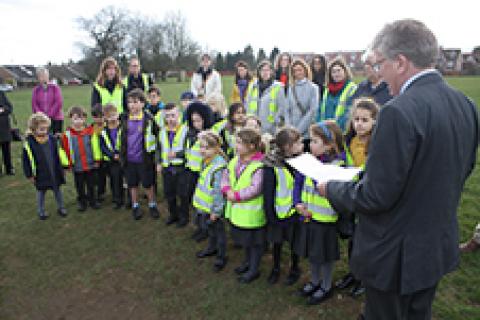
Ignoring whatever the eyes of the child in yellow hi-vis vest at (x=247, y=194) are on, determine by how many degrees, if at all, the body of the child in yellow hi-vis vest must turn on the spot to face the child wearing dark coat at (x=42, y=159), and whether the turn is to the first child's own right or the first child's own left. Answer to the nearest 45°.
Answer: approximately 90° to the first child's own right

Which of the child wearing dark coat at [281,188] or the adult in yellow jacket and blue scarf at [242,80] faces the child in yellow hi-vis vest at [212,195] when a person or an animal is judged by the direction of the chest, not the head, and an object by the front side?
the adult in yellow jacket and blue scarf

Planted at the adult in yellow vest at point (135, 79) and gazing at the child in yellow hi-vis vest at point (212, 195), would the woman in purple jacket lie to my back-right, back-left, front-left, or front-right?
back-right

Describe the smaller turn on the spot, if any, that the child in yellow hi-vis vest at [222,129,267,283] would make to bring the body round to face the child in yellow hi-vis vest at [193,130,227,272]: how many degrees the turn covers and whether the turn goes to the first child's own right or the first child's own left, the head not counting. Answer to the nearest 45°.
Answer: approximately 90° to the first child's own right

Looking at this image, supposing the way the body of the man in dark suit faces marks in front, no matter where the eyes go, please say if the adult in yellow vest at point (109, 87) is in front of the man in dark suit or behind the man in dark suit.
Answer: in front

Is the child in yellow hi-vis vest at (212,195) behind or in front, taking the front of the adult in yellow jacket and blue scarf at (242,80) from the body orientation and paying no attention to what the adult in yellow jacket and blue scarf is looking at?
in front

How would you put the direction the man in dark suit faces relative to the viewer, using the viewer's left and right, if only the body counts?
facing away from the viewer and to the left of the viewer

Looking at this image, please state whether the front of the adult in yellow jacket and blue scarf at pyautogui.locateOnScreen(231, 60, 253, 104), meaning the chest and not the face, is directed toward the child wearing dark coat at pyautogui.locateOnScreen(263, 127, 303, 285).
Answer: yes
